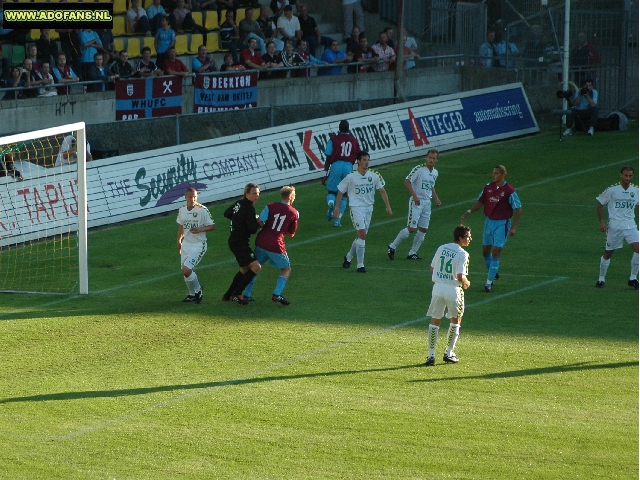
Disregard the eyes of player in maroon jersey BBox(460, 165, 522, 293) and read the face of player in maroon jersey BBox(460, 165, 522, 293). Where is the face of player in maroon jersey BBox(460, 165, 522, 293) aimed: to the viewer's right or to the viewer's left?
to the viewer's left

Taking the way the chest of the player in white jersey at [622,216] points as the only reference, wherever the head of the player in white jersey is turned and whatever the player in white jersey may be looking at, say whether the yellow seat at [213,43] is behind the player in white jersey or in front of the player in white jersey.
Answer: behind

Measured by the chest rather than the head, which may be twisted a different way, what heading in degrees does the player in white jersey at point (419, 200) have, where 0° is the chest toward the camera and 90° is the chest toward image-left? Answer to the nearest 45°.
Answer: approximately 315°

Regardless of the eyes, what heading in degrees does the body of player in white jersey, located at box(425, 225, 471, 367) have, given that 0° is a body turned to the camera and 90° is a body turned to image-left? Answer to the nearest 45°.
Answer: approximately 225°

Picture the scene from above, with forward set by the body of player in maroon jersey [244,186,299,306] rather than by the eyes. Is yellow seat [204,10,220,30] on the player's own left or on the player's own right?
on the player's own left

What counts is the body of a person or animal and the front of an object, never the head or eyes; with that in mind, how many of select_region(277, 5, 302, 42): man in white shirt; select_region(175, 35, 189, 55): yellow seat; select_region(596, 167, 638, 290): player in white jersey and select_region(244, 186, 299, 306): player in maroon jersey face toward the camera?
3

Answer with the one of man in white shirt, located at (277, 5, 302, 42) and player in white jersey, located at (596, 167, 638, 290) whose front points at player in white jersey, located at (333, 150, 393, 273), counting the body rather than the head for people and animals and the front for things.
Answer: the man in white shirt

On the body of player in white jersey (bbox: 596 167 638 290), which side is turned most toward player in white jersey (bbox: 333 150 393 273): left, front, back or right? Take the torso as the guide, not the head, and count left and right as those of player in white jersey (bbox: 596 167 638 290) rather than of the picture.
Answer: right

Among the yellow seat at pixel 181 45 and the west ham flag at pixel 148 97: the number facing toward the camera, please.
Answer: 2

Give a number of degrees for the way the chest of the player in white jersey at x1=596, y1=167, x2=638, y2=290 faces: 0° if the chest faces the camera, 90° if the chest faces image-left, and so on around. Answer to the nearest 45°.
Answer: approximately 0°
